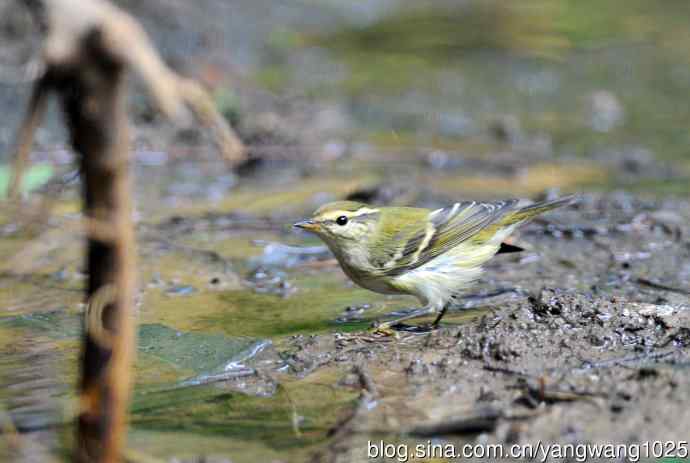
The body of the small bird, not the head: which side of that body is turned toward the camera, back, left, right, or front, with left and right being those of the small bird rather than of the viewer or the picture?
left
